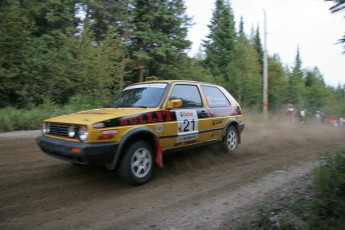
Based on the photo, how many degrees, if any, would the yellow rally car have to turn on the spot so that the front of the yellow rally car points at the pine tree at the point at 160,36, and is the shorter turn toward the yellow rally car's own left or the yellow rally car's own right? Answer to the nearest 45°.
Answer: approximately 135° to the yellow rally car's own right

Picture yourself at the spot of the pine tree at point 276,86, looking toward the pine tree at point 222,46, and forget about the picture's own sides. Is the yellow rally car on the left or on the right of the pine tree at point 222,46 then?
left

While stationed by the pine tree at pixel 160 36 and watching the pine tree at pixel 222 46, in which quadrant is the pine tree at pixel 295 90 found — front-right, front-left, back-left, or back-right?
front-right

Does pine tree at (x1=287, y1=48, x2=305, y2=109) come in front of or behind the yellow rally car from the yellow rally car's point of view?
behind

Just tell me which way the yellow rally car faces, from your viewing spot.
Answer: facing the viewer and to the left of the viewer

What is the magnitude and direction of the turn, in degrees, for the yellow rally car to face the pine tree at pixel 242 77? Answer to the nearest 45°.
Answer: approximately 180°
